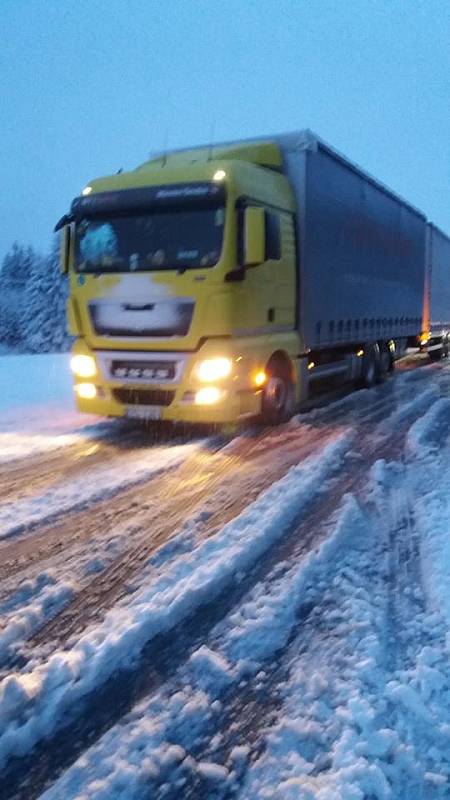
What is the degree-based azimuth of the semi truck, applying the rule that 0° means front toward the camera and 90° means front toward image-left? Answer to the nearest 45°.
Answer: approximately 45°
